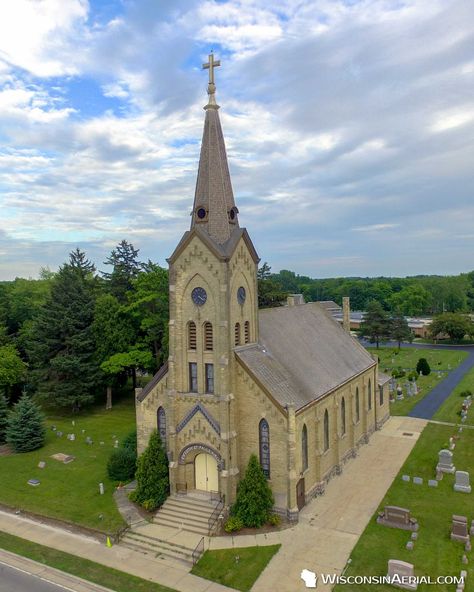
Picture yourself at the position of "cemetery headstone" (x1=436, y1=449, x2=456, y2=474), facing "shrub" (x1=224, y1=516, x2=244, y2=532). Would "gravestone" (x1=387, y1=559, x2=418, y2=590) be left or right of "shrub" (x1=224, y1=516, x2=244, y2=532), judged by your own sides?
left

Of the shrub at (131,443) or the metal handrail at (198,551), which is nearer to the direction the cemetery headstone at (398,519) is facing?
the metal handrail

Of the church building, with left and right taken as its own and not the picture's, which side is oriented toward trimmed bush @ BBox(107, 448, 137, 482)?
front

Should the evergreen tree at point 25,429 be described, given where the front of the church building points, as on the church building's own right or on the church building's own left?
on the church building's own right

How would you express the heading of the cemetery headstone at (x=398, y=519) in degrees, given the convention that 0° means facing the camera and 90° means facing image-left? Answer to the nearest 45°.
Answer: approximately 45°

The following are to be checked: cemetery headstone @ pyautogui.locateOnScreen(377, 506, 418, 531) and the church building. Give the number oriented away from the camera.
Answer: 0

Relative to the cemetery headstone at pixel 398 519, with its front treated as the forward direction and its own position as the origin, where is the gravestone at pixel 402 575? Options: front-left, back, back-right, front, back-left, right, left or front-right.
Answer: front-left

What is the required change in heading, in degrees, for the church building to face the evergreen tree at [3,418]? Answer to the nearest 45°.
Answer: approximately 90° to its right

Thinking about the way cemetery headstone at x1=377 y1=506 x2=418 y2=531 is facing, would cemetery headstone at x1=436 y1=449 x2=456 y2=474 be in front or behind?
behind

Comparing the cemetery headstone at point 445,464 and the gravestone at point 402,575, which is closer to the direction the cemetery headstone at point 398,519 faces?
the gravestone

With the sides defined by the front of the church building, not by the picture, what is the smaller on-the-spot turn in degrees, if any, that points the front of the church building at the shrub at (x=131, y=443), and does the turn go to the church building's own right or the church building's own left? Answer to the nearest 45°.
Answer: approximately 90° to the church building's own right

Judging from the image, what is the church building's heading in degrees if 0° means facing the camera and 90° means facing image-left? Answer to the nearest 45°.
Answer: approximately 45°

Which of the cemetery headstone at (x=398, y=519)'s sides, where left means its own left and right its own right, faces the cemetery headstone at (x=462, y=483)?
back

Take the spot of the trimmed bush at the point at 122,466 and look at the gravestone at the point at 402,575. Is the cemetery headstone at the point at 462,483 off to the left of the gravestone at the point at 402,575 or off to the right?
left

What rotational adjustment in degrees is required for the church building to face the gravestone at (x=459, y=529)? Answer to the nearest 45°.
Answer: approximately 135° to its left
